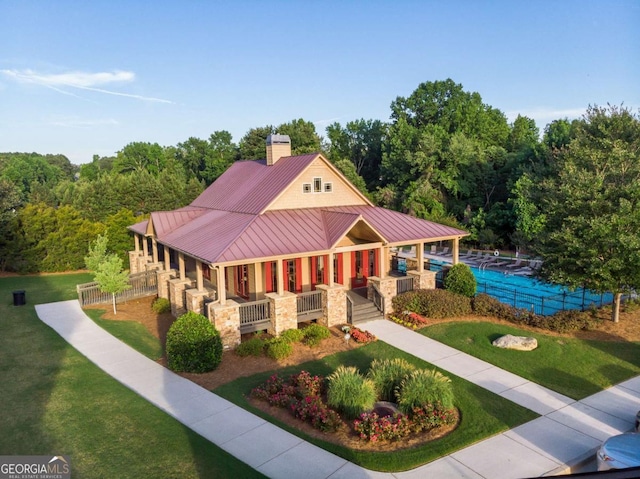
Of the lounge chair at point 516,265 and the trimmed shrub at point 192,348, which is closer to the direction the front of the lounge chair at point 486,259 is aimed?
the trimmed shrub

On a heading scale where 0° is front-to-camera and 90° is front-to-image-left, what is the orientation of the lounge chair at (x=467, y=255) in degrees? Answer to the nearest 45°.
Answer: approximately 45°

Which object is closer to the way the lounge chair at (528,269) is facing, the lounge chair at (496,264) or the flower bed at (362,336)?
the flower bed

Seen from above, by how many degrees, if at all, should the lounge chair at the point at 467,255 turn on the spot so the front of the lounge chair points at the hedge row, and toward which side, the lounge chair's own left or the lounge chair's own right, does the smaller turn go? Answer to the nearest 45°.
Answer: approximately 45° to the lounge chair's own left
